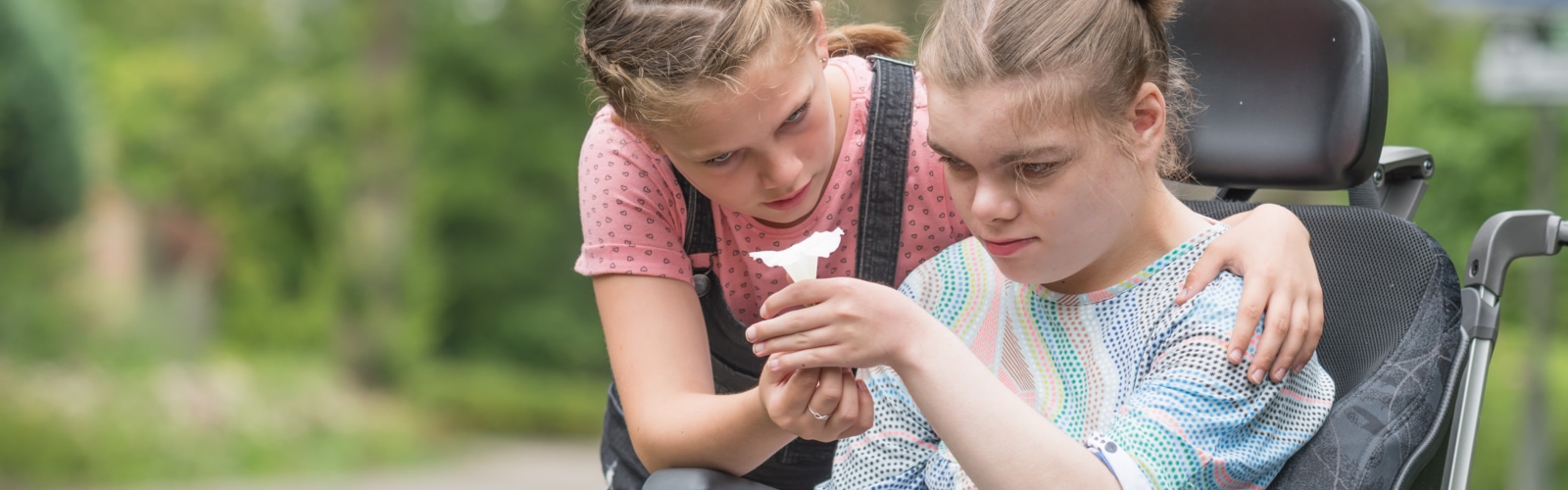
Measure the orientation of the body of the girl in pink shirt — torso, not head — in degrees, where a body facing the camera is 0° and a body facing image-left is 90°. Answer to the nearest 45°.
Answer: approximately 0°

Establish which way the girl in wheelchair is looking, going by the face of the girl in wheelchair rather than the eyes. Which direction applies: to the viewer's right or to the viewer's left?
to the viewer's left

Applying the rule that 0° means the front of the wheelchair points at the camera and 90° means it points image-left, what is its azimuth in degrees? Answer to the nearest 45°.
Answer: approximately 45°

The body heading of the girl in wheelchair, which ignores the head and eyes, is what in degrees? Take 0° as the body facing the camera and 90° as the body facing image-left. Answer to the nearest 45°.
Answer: approximately 45°
